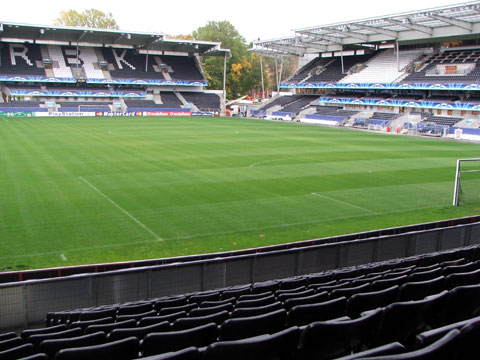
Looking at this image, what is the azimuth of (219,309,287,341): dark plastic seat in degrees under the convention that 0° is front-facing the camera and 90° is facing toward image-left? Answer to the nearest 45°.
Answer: approximately 135°

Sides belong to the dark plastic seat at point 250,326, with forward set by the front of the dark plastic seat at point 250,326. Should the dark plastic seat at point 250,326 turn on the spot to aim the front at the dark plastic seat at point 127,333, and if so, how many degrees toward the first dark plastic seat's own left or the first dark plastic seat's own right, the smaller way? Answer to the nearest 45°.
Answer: approximately 45° to the first dark plastic seat's own left

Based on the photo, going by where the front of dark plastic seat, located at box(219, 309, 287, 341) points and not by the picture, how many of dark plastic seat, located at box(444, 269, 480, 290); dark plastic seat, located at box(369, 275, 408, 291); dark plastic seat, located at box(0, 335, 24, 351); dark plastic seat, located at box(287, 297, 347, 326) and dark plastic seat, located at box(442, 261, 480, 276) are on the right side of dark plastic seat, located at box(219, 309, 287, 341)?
4

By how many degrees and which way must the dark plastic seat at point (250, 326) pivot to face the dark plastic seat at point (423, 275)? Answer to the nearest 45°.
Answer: approximately 90° to its right

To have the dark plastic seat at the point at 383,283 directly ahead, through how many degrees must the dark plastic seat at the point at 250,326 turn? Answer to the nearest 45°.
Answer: approximately 90° to its right

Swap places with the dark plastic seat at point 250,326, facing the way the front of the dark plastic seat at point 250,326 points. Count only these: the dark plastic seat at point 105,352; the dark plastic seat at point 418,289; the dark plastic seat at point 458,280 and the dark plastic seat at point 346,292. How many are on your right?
3

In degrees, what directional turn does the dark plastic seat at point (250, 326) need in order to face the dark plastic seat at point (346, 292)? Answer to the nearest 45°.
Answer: approximately 90° to its right

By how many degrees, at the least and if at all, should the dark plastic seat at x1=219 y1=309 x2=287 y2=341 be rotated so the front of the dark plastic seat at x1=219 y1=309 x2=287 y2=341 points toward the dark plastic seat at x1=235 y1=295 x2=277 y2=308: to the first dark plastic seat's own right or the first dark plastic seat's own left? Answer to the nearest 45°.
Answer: approximately 45° to the first dark plastic seat's own right

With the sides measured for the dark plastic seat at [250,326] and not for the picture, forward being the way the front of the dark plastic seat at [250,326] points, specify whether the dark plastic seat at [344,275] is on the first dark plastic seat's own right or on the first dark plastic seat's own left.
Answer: on the first dark plastic seat's own right

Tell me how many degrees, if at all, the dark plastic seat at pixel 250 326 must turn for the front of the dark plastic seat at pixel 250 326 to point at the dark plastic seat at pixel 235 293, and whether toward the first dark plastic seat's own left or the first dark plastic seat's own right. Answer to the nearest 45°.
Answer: approximately 45° to the first dark plastic seat's own right

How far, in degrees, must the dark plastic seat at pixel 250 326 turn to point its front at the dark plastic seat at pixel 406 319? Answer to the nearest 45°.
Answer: approximately 135° to its right

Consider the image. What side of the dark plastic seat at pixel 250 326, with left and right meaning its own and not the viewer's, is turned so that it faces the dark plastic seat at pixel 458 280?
right
